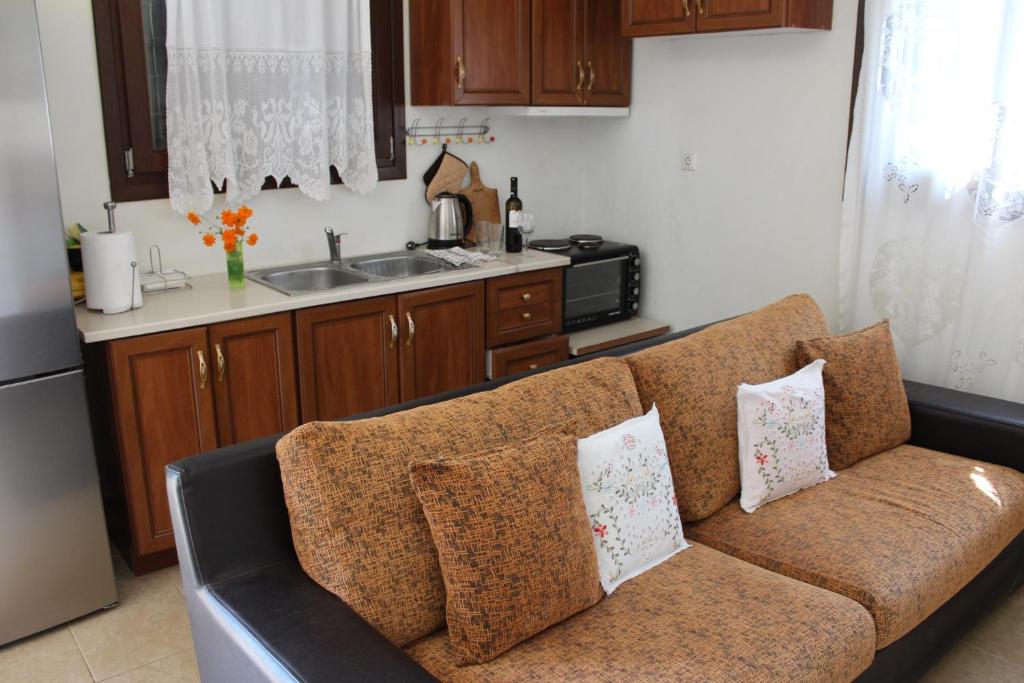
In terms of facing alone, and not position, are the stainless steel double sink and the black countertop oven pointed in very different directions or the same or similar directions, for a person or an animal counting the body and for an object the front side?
same or similar directions

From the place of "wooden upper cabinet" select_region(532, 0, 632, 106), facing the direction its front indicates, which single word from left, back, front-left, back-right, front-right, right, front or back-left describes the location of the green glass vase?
right

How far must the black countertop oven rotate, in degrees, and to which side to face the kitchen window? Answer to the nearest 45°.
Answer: approximately 90° to its right

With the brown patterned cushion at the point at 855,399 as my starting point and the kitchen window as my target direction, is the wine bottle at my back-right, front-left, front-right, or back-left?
front-right

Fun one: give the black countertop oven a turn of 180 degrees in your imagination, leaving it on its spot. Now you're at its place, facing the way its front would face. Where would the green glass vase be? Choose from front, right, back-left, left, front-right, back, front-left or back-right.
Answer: left

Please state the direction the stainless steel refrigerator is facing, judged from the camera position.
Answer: facing the viewer and to the right of the viewer

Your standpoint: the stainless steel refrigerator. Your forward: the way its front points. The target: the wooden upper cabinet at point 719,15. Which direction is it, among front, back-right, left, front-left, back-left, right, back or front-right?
front-left

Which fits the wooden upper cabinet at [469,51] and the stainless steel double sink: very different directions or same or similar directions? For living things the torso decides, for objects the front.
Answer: same or similar directions

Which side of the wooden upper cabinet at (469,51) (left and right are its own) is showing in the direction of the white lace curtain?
right

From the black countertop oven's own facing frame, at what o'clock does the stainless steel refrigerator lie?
The stainless steel refrigerator is roughly at 3 o'clock from the black countertop oven.

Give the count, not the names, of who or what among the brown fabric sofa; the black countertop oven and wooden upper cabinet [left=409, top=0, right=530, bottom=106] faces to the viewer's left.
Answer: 0
